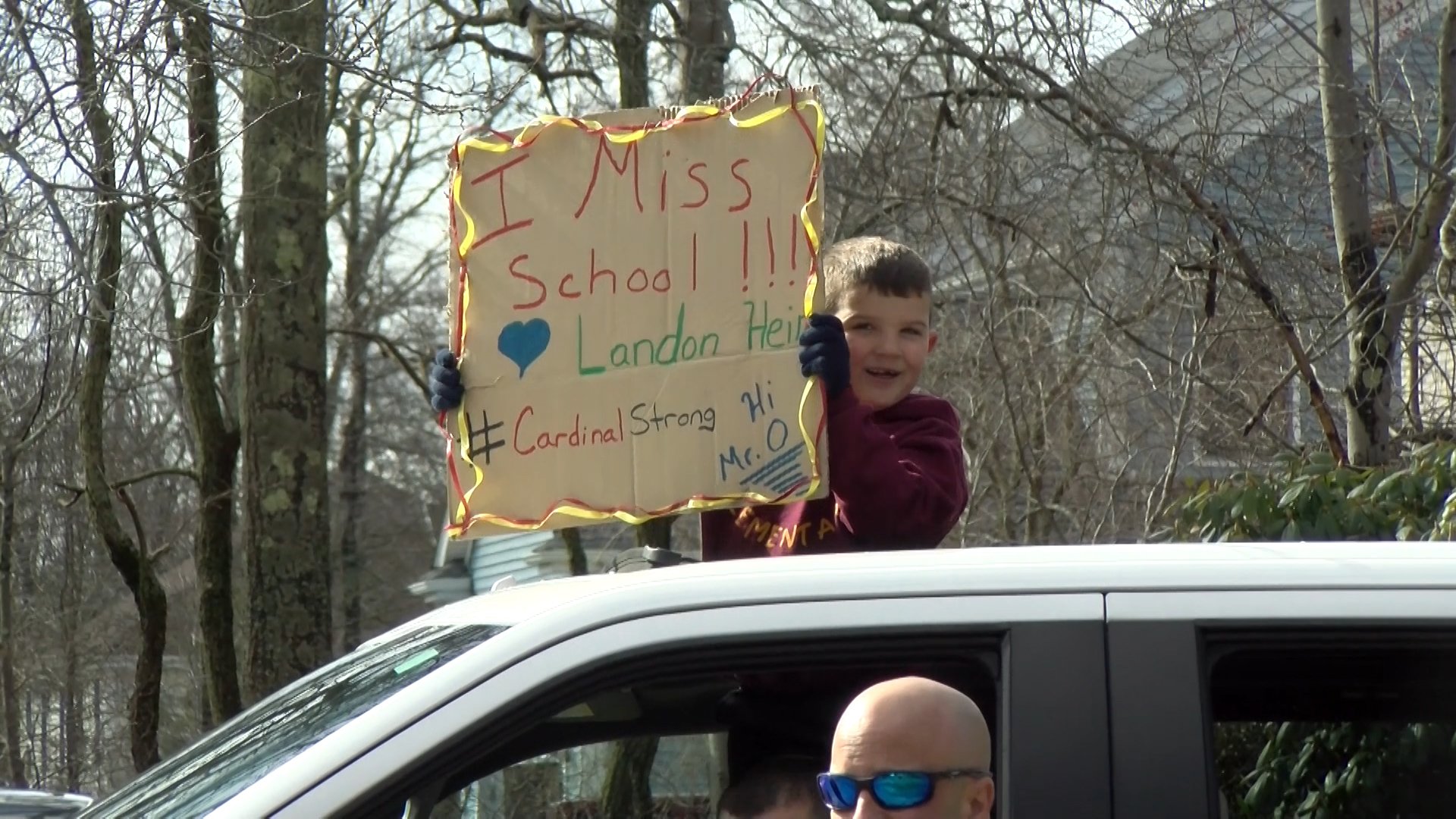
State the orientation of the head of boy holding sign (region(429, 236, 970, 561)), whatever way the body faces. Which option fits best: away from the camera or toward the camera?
toward the camera

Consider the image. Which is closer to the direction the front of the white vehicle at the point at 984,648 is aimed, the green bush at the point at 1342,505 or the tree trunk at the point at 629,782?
the tree trunk

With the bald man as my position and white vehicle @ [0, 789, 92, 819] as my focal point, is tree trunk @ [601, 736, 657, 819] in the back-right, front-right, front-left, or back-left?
front-right

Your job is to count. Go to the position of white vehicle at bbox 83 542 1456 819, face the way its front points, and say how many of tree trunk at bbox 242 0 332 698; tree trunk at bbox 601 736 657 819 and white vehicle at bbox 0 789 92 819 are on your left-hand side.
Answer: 0

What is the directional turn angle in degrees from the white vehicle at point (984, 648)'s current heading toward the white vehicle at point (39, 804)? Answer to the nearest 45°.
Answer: approximately 45° to its right

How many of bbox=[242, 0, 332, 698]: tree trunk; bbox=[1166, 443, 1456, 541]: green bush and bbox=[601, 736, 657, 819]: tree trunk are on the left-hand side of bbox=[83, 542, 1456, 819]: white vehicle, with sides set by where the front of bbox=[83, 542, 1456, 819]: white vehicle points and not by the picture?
0

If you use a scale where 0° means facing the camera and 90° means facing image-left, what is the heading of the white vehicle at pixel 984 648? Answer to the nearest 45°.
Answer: approximately 90°

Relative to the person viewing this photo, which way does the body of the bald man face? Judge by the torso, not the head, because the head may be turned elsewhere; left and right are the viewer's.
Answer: facing the viewer and to the left of the viewer

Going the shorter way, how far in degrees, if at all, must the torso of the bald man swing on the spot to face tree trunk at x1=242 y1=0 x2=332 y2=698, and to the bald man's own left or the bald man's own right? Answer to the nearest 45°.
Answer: approximately 90° to the bald man's own right

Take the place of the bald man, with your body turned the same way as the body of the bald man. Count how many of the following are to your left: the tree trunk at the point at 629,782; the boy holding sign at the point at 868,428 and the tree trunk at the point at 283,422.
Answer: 0

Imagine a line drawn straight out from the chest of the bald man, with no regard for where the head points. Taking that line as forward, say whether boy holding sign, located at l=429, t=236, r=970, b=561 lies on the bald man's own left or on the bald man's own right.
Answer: on the bald man's own right

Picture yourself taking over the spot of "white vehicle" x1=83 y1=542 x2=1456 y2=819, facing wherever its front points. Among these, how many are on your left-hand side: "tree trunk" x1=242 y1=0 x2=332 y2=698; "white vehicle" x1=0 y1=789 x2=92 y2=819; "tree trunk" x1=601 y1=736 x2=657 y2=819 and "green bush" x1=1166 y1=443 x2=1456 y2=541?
0
